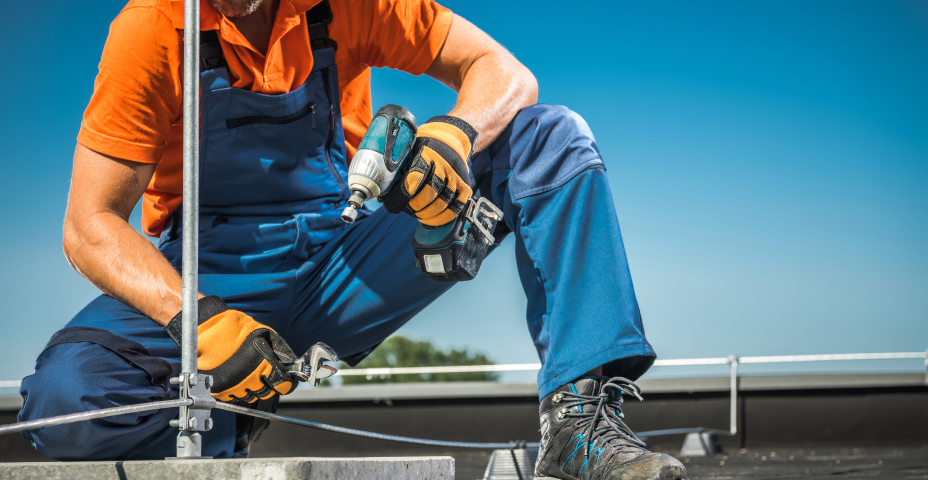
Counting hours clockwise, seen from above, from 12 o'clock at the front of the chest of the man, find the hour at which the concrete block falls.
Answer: The concrete block is roughly at 12 o'clock from the man.

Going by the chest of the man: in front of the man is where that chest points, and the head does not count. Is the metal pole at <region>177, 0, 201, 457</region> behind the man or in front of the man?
in front

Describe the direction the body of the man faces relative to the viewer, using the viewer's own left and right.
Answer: facing the viewer
